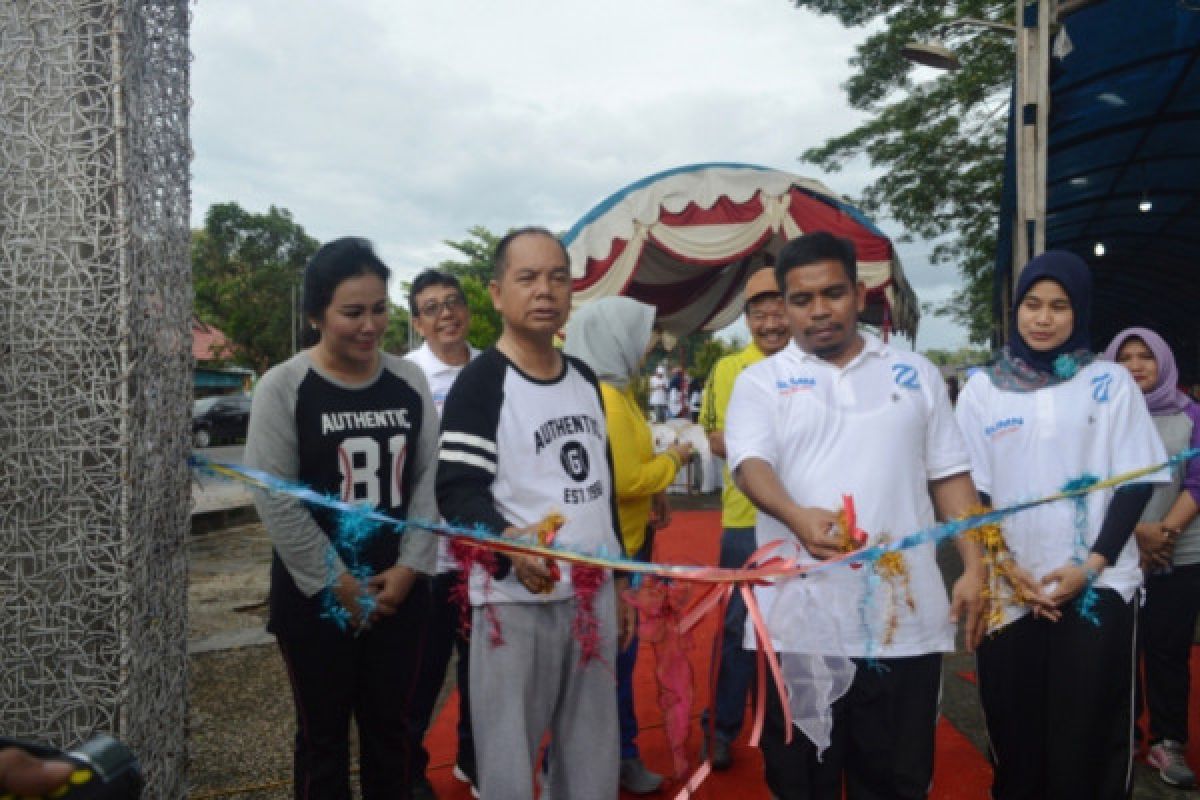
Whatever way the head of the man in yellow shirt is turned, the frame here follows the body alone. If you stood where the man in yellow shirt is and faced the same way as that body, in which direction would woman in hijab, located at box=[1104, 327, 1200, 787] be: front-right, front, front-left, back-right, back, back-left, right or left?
left

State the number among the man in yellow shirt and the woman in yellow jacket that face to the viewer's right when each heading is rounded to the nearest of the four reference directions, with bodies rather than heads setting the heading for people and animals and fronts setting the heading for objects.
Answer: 1

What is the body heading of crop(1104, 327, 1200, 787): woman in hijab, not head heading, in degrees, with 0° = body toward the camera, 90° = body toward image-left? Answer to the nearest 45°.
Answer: approximately 45°

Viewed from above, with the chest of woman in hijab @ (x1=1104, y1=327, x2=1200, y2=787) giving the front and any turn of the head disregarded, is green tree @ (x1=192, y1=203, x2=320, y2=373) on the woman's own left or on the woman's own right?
on the woman's own right

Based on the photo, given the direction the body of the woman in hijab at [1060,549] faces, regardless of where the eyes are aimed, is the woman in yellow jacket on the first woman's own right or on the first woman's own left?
on the first woman's own right

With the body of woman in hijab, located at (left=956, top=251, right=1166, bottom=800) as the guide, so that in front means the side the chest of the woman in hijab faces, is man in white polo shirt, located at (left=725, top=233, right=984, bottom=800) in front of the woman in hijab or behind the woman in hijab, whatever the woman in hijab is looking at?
in front

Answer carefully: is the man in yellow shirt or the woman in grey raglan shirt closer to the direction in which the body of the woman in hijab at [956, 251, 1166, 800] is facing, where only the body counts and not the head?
the woman in grey raglan shirt

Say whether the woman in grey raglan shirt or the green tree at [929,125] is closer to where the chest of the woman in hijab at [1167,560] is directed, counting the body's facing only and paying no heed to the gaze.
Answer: the woman in grey raglan shirt

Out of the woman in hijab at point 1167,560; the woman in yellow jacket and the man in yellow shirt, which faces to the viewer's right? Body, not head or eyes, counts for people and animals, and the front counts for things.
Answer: the woman in yellow jacket

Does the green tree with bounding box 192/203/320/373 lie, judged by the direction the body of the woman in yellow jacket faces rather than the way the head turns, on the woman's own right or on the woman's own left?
on the woman's own left

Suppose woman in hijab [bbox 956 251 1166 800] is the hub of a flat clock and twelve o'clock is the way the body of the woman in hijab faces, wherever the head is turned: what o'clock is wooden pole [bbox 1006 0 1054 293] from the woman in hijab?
The wooden pole is roughly at 6 o'clock from the woman in hijab.

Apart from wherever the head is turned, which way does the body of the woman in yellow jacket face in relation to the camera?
to the viewer's right
